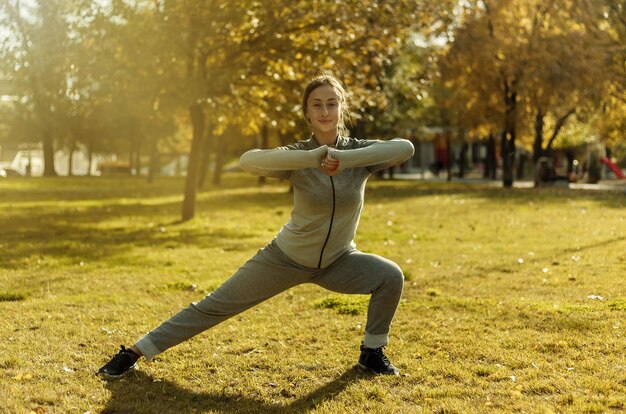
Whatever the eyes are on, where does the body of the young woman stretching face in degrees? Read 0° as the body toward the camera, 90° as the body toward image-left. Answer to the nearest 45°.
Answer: approximately 0°

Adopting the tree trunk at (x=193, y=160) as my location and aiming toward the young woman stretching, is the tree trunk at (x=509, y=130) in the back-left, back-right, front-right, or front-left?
back-left

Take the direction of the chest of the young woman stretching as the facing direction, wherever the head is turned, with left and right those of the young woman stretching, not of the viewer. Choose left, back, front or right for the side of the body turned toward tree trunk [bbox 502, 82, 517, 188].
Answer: back

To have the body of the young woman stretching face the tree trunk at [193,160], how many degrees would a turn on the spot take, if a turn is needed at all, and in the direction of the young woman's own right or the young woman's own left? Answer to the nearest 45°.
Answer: approximately 180°
